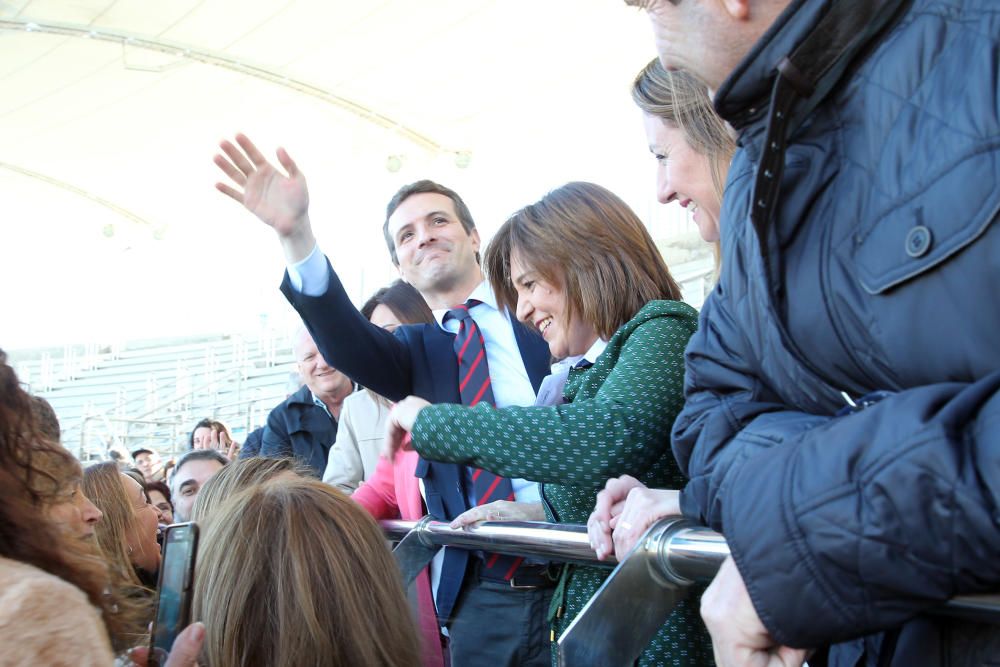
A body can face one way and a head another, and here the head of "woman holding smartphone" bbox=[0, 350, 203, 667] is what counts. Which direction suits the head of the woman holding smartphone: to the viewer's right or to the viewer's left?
to the viewer's right

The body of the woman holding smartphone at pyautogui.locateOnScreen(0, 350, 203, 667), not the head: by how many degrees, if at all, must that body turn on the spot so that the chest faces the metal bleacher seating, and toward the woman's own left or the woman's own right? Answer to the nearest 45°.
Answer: approximately 45° to the woman's own left

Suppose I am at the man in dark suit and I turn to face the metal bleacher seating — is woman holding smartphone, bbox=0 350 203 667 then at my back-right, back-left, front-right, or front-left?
back-left

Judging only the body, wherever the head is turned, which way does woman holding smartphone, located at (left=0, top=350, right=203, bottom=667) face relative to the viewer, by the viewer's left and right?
facing away from the viewer and to the right of the viewer

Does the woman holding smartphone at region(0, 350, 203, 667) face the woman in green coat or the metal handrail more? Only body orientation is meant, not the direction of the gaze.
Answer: the woman in green coat

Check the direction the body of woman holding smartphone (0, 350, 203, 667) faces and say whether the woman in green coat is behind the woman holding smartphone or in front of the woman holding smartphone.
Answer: in front

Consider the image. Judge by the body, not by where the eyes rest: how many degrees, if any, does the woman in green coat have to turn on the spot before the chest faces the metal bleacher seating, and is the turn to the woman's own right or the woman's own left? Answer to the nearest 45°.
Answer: approximately 45° to the woman's own right

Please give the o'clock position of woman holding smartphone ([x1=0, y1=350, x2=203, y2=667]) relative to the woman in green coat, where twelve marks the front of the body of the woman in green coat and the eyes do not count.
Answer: The woman holding smartphone is roughly at 11 o'clock from the woman in green coat.

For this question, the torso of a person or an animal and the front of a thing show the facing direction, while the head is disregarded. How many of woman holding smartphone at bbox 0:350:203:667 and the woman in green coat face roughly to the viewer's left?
1

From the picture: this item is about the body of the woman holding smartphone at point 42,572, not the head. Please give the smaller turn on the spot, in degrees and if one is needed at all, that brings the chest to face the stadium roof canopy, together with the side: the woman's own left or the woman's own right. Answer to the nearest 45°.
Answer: approximately 45° to the woman's own left

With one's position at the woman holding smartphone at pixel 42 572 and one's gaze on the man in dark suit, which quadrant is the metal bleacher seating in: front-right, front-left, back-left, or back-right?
front-left

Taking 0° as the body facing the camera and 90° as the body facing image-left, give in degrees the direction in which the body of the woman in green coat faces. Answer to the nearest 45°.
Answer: approximately 90°

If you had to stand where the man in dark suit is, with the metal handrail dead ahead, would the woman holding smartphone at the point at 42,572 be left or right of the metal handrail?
right

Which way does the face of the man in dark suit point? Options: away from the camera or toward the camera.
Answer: toward the camera
